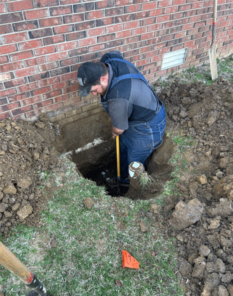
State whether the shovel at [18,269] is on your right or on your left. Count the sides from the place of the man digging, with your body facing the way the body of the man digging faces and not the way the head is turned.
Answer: on your left

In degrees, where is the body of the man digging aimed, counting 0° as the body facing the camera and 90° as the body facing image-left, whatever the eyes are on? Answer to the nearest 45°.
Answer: approximately 90°

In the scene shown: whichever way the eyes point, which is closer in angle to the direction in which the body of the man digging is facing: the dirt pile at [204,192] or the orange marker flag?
the orange marker flag

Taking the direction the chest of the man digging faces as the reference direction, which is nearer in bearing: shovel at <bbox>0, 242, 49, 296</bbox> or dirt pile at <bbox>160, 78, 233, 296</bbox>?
the shovel

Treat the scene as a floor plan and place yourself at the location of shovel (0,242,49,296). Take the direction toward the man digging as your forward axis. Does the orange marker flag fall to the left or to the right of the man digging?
right

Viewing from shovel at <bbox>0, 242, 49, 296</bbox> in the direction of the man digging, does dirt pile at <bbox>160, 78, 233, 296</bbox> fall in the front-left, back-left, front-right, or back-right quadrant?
front-right

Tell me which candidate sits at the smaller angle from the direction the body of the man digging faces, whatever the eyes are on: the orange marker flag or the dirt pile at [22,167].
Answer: the dirt pile

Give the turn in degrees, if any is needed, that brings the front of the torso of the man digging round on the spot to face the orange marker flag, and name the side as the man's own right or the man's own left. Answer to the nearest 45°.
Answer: approximately 90° to the man's own left

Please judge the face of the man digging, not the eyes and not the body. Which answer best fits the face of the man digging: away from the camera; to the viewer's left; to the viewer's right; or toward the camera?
to the viewer's left

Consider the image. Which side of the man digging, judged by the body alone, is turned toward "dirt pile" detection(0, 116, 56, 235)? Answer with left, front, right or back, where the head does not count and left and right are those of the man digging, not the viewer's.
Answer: front
